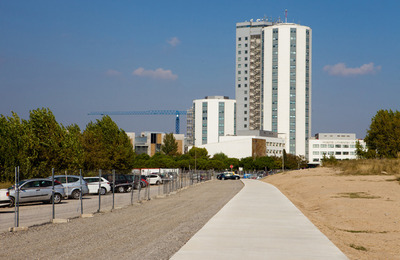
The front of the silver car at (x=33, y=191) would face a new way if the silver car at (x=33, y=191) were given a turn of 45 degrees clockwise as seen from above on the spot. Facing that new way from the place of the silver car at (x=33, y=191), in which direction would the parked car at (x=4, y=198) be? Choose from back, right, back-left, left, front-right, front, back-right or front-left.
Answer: left

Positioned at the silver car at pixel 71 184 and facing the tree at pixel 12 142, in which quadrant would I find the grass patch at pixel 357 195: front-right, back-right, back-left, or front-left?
back-right

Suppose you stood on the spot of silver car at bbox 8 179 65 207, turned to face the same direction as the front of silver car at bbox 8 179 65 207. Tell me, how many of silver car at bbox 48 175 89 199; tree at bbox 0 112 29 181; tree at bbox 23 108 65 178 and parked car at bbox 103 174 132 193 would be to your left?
0

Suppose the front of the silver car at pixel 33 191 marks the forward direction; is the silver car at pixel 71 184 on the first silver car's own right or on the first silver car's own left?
on the first silver car's own right

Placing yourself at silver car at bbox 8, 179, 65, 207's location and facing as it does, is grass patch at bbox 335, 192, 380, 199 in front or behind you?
behind

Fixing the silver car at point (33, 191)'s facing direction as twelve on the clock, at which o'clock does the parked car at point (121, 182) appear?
The parked car is roughly at 4 o'clock from the silver car.

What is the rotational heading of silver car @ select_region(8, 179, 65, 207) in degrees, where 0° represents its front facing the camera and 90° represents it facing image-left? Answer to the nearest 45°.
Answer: approximately 90°

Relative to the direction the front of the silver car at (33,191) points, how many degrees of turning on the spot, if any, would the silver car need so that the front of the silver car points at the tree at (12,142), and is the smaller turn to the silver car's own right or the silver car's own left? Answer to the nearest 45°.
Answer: approximately 90° to the silver car's own right

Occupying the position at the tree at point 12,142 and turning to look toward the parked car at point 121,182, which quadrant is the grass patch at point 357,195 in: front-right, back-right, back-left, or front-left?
front-right

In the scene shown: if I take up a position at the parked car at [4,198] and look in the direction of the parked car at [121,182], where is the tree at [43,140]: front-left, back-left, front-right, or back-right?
front-left

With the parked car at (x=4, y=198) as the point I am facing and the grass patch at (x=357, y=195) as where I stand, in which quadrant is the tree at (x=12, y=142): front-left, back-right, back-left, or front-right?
front-right

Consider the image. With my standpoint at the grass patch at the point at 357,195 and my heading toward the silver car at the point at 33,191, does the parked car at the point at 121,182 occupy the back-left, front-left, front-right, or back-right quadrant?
front-right

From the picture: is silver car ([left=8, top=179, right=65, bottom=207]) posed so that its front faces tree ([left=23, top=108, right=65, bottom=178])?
no

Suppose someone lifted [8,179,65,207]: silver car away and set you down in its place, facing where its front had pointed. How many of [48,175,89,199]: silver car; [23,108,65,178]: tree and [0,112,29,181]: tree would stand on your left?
0
